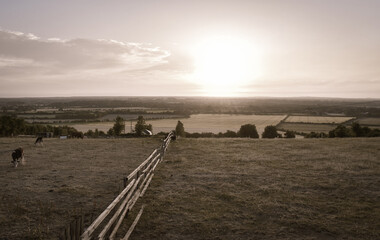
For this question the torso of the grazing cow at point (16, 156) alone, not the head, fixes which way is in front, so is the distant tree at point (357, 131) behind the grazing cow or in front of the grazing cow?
behind

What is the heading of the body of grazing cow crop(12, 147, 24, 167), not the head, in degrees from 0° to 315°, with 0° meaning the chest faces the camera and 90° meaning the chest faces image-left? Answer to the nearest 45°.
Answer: approximately 45°

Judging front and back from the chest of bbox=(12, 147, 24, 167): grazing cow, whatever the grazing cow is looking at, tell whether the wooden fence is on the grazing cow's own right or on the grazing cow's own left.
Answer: on the grazing cow's own left

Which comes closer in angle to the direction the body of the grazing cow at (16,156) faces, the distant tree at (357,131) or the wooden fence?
the wooden fence
